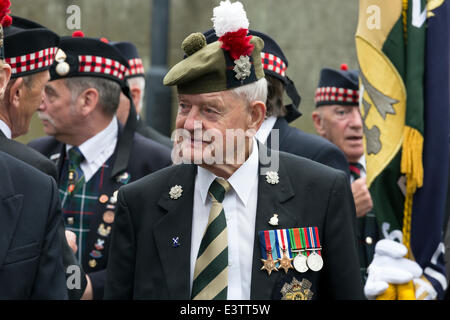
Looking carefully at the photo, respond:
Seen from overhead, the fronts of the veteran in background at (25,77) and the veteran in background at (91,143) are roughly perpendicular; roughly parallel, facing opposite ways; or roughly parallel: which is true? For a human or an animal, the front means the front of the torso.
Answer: roughly parallel, facing opposite ways

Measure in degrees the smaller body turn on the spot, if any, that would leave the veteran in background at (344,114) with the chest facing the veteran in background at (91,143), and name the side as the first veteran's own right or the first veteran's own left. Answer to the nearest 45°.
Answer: approximately 90° to the first veteran's own right

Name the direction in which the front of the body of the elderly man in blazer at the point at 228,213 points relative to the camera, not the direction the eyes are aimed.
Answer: toward the camera

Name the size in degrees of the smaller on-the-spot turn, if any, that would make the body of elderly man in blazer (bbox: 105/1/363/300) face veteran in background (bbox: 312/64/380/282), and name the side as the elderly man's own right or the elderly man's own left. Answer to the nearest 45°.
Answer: approximately 180°

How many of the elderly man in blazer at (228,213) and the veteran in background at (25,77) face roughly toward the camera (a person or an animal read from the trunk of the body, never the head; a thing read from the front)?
1

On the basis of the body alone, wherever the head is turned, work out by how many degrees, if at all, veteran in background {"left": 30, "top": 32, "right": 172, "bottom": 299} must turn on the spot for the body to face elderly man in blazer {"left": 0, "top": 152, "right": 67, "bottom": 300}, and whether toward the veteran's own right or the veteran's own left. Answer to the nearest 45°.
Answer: approximately 45° to the veteran's own left

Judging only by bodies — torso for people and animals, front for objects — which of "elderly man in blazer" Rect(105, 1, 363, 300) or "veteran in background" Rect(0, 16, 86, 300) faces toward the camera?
the elderly man in blazer

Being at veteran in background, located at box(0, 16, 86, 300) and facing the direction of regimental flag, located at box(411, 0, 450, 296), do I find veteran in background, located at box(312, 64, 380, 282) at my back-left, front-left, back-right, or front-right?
front-left

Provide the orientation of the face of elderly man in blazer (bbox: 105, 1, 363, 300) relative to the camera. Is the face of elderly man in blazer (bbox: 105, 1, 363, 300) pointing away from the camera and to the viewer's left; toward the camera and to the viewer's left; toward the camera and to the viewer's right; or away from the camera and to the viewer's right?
toward the camera and to the viewer's left

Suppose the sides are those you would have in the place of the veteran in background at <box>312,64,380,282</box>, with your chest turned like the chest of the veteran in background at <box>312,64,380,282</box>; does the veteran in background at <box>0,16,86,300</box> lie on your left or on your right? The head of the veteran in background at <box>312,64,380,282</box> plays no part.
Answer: on your right
